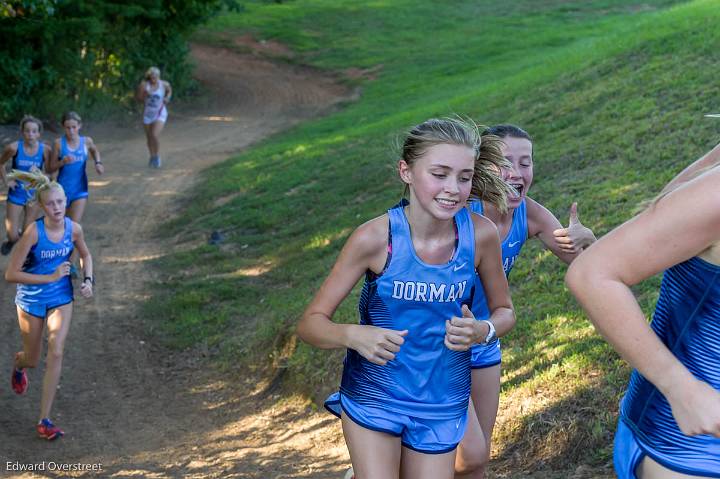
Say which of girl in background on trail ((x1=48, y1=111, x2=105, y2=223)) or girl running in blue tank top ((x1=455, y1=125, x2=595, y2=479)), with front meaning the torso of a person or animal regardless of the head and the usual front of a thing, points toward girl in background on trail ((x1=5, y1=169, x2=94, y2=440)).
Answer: girl in background on trail ((x1=48, y1=111, x2=105, y2=223))

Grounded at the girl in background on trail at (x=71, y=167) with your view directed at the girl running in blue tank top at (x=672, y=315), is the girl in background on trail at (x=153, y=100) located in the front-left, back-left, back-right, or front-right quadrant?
back-left

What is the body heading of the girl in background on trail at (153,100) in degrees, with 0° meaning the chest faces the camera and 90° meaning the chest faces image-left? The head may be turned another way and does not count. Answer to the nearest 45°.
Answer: approximately 0°

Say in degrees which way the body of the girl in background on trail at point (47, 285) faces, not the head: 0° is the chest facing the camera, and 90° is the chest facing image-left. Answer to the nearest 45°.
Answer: approximately 315°

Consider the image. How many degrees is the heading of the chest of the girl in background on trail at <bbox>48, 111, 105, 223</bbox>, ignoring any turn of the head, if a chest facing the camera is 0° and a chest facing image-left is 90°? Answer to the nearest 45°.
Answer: approximately 0°

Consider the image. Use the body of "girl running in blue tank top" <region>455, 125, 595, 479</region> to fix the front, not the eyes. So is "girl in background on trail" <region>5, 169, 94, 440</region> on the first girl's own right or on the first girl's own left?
on the first girl's own right
